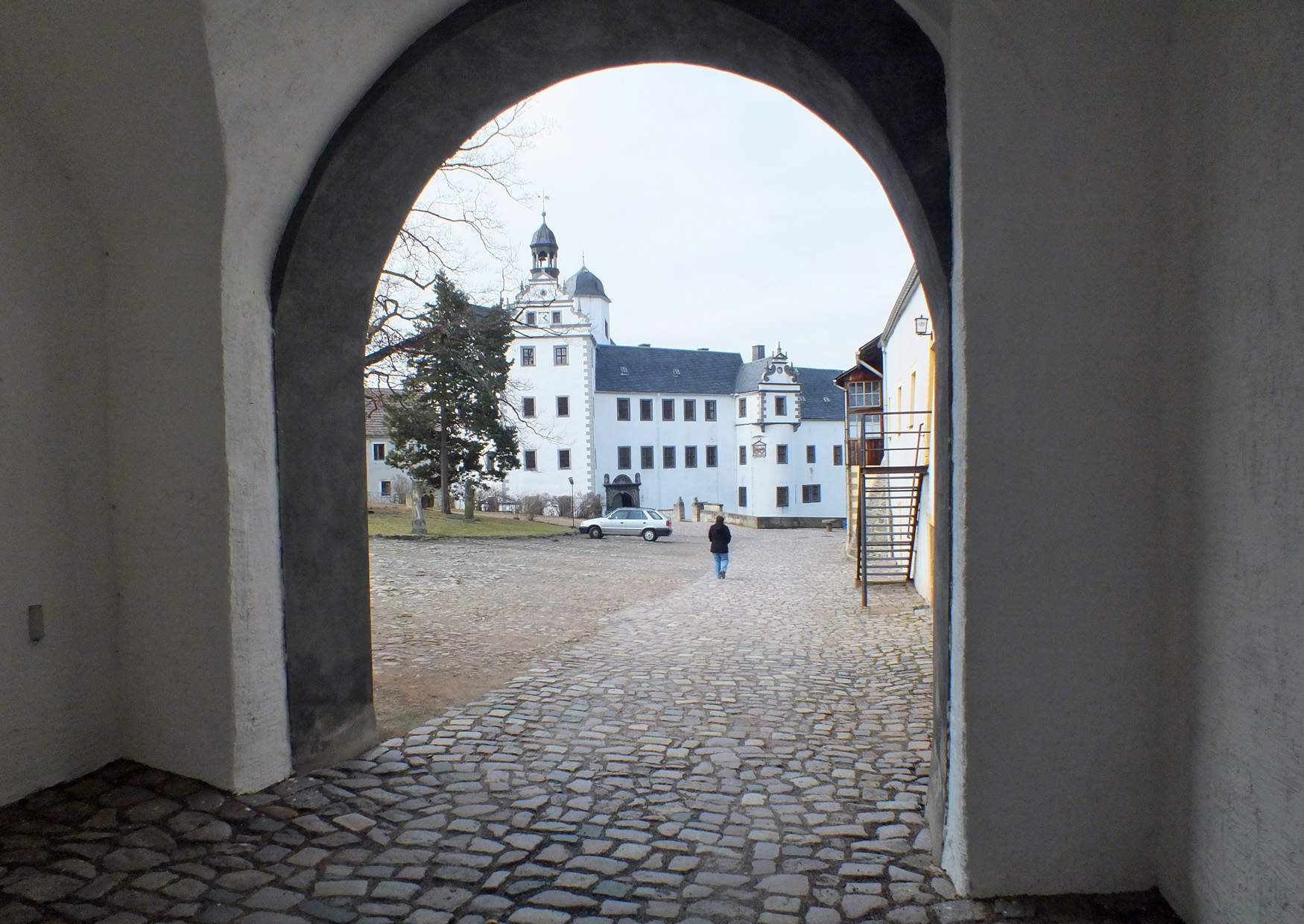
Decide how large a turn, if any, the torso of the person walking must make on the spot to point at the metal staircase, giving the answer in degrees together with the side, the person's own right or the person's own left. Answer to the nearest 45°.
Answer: approximately 90° to the person's own right

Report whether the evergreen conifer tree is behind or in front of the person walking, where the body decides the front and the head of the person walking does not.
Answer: in front

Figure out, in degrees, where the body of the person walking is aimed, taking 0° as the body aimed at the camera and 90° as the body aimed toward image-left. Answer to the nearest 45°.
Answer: approximately 180°

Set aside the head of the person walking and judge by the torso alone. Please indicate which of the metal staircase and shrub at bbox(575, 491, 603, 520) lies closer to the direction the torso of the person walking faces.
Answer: the shrub

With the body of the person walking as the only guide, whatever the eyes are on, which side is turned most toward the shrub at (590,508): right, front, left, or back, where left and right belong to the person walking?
front

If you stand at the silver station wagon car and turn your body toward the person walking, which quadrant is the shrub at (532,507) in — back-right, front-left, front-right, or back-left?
back-right

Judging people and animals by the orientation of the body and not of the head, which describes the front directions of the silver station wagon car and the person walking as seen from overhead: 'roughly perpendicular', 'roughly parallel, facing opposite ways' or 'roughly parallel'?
roughly perpendicular

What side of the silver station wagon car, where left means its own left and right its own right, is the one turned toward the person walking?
left

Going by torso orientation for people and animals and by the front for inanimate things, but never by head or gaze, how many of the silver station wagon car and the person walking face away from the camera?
1

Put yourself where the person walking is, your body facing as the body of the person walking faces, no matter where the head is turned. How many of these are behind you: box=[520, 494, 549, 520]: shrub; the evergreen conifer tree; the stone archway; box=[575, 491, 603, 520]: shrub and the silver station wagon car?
1

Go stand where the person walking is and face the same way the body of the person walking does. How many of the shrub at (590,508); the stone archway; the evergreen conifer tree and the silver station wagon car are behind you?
1

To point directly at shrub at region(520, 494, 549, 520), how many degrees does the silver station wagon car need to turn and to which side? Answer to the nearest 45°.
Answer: approximately 45° to its right

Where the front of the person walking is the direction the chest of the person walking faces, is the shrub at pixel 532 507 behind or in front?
in front

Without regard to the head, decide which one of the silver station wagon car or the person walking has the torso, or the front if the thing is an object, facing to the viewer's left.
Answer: the silver station wagon car
